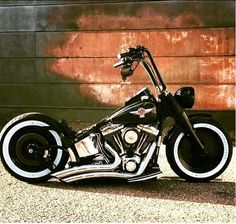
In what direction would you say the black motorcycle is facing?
to the viewer's right
